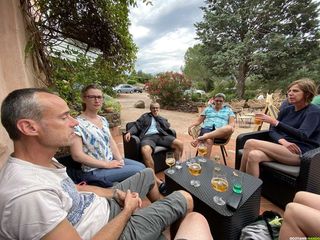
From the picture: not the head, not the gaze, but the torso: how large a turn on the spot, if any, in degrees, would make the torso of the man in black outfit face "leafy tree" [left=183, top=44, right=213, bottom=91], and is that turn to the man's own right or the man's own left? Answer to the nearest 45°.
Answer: approximately 180°

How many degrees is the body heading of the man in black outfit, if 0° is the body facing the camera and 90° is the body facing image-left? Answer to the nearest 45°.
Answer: approximately 0°

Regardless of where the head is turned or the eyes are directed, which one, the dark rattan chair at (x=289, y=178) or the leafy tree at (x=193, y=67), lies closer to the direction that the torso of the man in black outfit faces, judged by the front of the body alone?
the dark rattan chair

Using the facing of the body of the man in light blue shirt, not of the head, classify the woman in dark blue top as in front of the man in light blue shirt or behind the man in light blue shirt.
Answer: in front

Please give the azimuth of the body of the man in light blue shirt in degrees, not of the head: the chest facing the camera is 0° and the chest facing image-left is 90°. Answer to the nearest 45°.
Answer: approximately 0°

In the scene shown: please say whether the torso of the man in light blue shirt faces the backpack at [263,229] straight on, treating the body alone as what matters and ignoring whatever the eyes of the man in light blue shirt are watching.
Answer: yes

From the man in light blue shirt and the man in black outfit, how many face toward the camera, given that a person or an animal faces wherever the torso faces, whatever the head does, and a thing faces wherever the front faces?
2

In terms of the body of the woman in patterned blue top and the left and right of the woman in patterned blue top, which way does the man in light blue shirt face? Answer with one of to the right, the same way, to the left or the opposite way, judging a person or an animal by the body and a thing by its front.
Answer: to the right

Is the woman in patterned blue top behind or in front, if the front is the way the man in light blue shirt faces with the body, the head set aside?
in front

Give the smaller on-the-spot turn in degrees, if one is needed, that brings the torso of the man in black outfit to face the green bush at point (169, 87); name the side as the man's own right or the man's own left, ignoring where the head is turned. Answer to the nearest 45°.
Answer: approximately 180°

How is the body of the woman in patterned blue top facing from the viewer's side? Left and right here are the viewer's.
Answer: facing the viewer and to the right of the viewer

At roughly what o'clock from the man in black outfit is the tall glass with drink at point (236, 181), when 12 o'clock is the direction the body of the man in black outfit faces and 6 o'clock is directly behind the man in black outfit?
The tall glass with drink is roughly at 11 o'clock from the man in black outfit.

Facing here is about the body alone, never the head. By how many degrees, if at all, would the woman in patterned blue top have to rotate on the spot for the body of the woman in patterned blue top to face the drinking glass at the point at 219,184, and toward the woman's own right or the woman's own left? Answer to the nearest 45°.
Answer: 0° — they already face it

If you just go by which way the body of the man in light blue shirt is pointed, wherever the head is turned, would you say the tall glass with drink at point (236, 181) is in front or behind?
in front
